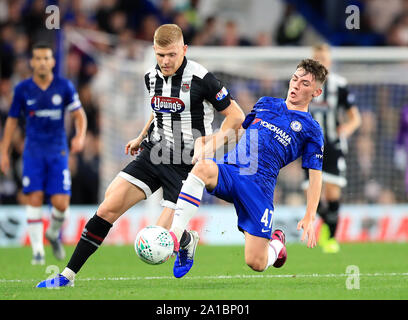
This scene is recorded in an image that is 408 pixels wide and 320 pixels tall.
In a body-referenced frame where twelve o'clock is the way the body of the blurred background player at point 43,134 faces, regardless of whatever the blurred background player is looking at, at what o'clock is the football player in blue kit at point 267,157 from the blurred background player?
The football player in blue kit is roughly at 11 o'clock from the blurred background player.

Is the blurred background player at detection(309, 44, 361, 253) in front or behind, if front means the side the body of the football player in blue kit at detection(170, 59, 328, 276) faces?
behind

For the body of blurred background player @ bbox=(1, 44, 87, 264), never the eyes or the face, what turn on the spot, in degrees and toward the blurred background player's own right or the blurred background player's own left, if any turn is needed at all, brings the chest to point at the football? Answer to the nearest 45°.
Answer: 0° — they already face it

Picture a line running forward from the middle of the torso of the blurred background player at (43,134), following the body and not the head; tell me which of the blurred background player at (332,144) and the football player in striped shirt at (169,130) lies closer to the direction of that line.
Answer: the football player in striped shirt

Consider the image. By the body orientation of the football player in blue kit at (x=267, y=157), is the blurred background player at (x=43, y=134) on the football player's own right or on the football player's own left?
on the football player's own right

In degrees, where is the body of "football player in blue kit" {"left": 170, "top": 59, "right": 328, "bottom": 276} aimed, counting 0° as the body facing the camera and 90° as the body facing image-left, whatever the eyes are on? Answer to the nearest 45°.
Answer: approximately 45°

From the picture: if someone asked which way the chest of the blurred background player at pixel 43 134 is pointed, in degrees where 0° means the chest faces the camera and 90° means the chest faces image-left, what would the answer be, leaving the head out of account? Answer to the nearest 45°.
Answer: approximately 0°
